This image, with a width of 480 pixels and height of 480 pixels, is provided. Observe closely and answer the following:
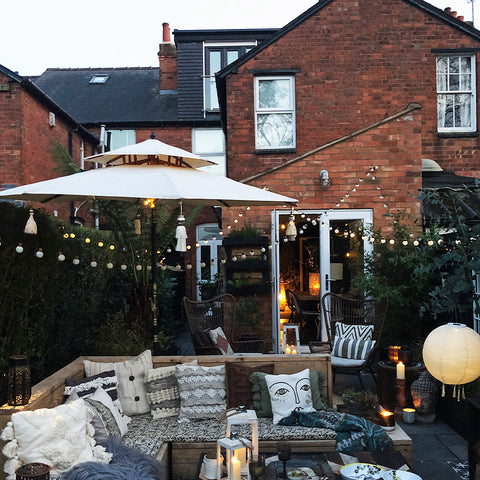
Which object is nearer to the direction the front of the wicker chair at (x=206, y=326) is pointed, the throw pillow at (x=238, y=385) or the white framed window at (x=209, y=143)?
the throw pillow

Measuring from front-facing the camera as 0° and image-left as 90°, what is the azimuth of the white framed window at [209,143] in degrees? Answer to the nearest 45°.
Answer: approximately 0°

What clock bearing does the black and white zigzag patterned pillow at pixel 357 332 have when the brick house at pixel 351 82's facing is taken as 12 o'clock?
The black and white zigzag patterned pillow is roughly at 12 o'clock from the brick house.

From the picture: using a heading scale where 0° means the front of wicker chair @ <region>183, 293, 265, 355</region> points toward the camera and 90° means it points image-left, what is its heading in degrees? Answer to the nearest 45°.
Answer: approximately 315°

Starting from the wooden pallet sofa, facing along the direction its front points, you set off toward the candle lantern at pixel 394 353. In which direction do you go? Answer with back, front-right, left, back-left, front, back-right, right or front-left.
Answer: back-left

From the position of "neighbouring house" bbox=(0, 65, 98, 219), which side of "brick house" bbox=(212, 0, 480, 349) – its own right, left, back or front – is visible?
right

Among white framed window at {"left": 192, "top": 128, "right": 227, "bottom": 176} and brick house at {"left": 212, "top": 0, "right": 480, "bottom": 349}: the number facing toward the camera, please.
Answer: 2

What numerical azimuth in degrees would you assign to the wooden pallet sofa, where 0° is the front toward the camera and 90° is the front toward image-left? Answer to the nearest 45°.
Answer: approximately 0°

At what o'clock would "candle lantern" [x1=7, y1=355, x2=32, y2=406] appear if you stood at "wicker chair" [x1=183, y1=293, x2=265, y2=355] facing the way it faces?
The candle lantern is roughly at 2 o'clock from the wicker chair.
